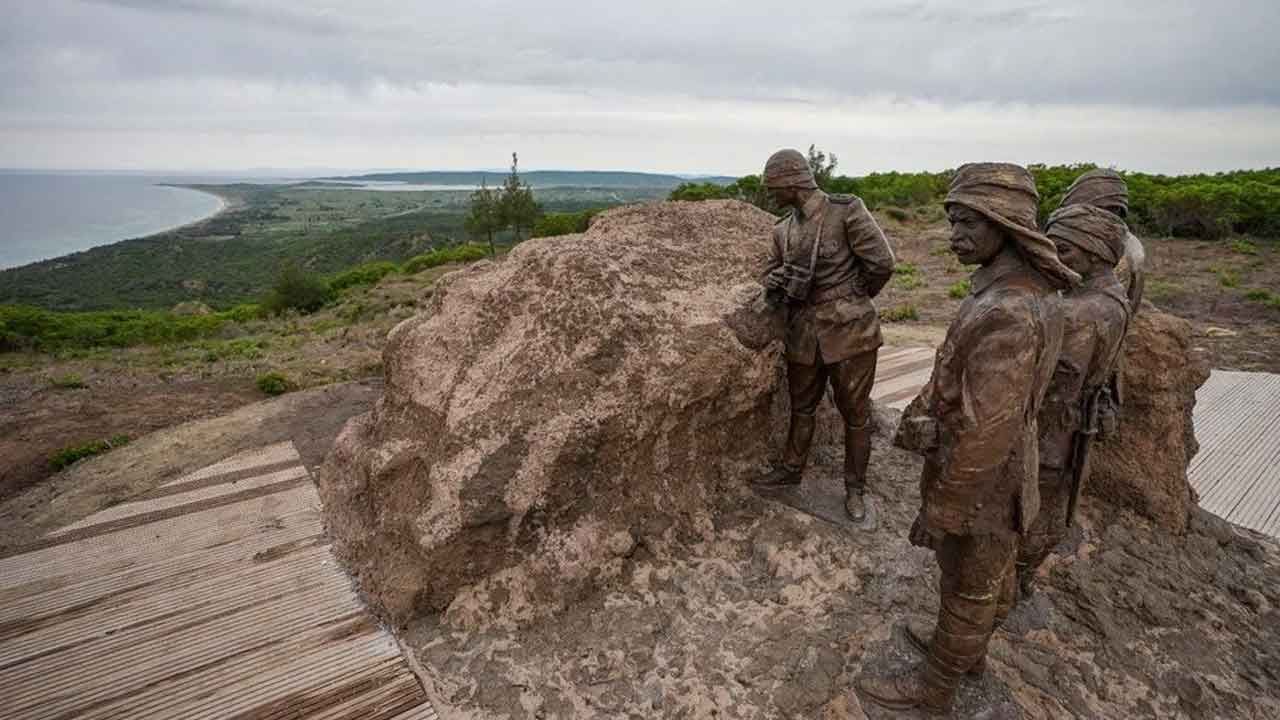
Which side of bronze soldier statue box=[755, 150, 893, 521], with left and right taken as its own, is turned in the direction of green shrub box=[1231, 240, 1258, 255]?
back

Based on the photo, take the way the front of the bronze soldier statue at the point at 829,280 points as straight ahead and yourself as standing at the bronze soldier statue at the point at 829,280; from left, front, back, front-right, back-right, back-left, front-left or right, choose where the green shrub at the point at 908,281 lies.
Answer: back-right

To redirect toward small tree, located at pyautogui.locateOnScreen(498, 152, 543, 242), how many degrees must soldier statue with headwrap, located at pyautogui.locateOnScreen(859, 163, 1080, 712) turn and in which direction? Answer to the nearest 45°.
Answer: approximately 45° to its right

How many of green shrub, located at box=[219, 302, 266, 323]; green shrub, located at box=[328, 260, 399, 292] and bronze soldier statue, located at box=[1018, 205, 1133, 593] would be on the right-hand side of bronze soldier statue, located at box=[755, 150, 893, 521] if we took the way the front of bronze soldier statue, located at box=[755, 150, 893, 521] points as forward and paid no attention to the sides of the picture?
2

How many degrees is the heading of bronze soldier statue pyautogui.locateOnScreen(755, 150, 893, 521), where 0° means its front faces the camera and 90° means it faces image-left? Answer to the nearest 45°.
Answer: approximately 45°

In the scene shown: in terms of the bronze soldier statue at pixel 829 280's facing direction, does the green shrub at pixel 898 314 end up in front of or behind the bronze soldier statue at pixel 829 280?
behind

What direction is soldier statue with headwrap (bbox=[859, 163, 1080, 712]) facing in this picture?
to the viewer's left

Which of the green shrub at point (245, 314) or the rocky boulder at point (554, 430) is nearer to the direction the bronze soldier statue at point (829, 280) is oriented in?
the rocky boulder

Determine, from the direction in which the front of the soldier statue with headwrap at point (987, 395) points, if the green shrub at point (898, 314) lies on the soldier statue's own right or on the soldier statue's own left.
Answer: on the soldier statue's own right

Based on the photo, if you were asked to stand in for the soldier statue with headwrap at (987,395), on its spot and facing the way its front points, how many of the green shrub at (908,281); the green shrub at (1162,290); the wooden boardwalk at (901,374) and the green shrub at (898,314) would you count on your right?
4

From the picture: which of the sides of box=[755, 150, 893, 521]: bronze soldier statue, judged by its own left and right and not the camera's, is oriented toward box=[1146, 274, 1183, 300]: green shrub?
back

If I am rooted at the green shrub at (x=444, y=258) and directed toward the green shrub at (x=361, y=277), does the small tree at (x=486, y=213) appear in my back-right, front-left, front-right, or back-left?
back-right
